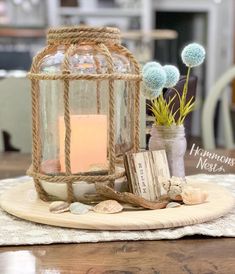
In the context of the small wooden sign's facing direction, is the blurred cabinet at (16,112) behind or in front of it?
behind

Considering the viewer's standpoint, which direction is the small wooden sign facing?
facing the viewer

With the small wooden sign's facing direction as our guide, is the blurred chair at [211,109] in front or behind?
behind
